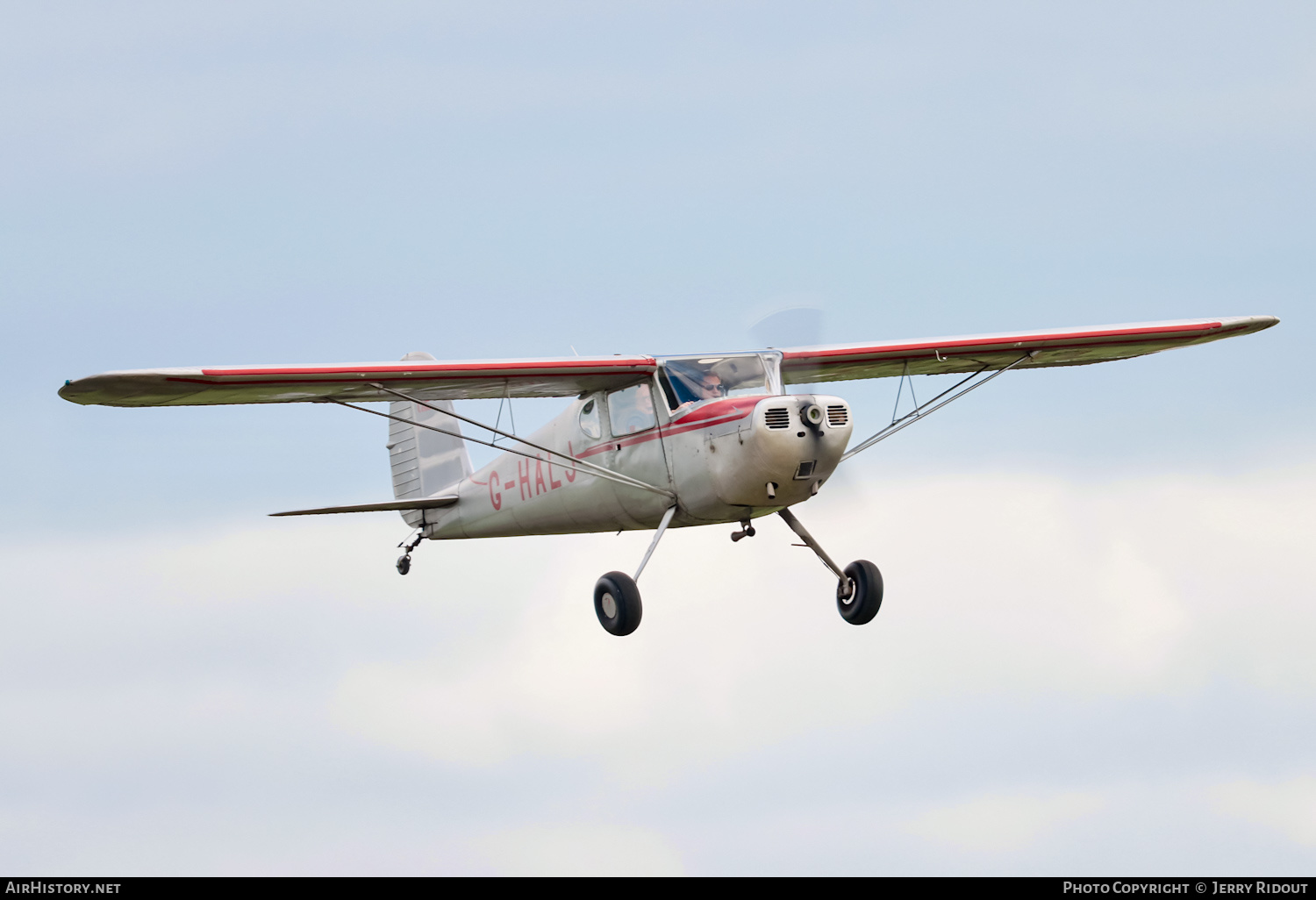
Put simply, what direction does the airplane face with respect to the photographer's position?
facing the viewer and to the right of the viewer
